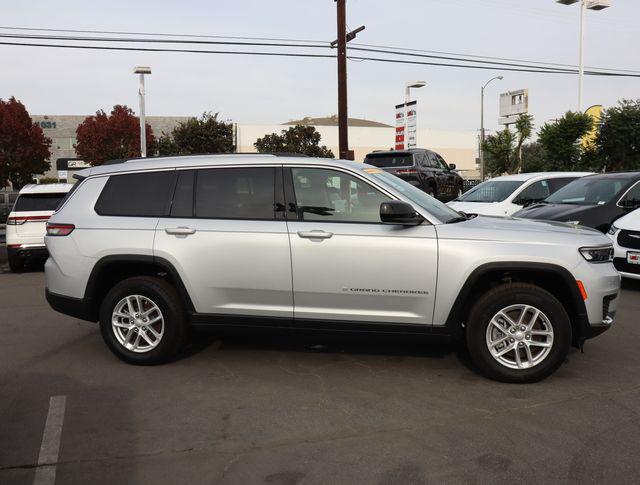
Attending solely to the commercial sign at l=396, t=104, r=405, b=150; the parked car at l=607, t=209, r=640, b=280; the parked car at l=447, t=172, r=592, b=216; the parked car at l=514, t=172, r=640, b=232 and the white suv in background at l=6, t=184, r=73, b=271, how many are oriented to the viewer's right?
0

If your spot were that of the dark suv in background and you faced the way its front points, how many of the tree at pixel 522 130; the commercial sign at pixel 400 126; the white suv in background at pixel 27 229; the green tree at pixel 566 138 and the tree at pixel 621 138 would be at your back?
1

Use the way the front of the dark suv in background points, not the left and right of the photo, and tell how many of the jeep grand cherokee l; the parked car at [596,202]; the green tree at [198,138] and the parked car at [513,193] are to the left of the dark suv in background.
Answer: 1

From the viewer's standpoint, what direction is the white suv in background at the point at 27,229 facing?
away from the camera

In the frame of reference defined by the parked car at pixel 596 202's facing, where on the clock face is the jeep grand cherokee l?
The jeep grand cherokee l is roughly at 11 o'clock from the parked car.

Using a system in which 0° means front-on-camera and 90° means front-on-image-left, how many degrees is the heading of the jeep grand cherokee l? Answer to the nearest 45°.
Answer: approximately 270°

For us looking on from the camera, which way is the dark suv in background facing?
facing away from the viewer and to the right of the viewer

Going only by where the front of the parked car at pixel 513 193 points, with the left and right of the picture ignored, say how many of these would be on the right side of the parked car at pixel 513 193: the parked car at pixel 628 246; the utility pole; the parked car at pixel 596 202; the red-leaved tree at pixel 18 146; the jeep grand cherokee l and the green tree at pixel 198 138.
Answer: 3

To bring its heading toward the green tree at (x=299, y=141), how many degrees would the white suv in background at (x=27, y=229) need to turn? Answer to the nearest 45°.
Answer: approximately 45° to its right

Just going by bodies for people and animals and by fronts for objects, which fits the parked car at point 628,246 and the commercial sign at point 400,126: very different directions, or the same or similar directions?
same or similar directions

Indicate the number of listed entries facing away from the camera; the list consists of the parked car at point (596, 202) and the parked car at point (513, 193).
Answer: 0

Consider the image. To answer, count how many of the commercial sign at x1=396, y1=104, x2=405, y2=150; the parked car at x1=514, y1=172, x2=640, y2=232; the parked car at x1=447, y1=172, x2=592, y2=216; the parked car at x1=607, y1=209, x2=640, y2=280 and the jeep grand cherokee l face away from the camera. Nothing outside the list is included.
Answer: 0

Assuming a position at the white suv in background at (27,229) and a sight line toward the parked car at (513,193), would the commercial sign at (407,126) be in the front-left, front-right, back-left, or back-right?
front-left

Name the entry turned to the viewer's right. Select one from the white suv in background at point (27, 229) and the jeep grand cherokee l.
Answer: the jeep grand cherokee l

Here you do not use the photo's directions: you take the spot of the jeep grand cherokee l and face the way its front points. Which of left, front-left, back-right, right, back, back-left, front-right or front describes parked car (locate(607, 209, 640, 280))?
front-left

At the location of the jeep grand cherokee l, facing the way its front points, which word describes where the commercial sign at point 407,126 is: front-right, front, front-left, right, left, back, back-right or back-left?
left
